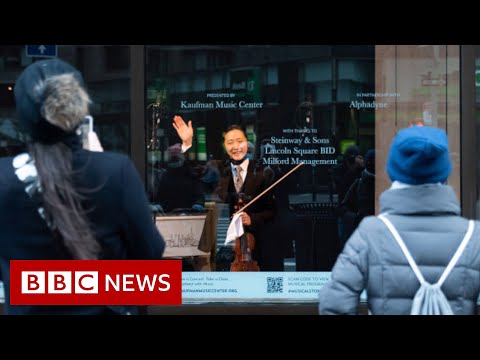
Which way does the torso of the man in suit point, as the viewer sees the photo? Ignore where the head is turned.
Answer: toward the camera

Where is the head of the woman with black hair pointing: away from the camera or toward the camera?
away from the camera

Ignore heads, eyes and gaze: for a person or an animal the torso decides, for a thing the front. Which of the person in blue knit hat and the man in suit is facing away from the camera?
the person in blue knit hat

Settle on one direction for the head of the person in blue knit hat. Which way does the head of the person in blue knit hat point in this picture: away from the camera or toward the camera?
away from the camera

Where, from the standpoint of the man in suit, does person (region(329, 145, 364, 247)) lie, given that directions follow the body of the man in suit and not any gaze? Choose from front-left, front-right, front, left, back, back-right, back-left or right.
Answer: left

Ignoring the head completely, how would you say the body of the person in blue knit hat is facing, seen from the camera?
away from the camera

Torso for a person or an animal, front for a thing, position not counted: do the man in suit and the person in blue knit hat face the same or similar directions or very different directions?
very different directions

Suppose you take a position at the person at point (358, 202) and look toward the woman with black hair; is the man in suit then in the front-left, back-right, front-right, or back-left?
front-right
